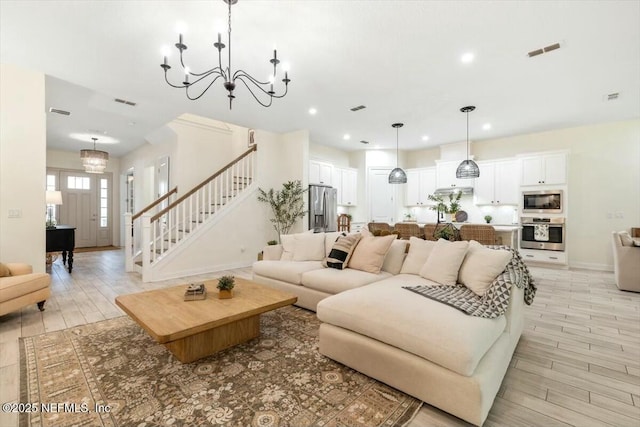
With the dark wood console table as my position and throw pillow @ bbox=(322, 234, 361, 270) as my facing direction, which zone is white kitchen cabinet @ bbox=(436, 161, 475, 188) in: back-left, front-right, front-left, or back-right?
front-left

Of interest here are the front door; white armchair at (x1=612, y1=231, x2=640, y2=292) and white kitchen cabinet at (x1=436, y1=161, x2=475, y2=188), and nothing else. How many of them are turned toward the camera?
2

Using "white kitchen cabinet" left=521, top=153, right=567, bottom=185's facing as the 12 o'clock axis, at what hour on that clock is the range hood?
The range hood is roughly at 3 o'clock from the white kitchen cabinet.

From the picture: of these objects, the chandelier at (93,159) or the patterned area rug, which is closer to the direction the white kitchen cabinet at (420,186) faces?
the patterned area rug

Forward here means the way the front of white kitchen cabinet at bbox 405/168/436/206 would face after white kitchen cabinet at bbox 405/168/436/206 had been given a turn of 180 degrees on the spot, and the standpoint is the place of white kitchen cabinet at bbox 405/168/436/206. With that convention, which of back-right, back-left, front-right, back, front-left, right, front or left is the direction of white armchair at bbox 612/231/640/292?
back-right

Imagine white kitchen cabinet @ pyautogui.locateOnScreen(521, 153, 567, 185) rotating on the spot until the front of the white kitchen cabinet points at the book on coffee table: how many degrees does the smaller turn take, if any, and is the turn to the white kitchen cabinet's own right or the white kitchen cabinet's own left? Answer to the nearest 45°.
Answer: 0° — it already faces it

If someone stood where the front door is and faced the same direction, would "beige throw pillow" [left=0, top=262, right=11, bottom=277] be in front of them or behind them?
in front

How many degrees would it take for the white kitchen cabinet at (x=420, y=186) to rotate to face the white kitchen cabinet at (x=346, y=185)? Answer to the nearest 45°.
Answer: approximately 90° to its right

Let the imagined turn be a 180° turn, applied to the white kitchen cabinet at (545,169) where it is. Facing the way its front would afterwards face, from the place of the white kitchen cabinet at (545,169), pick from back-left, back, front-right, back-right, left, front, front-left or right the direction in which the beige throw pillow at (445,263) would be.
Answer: back

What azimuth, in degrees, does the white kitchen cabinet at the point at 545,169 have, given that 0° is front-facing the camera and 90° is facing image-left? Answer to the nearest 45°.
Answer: approximately 0°

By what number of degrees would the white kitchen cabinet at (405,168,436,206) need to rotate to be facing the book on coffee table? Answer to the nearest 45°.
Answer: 0° — it already faces it

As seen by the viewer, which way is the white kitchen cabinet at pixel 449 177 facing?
toward the camera

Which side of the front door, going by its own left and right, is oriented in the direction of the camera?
front

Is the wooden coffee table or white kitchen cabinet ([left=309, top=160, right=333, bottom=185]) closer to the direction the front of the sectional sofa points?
the wooden coffee table
